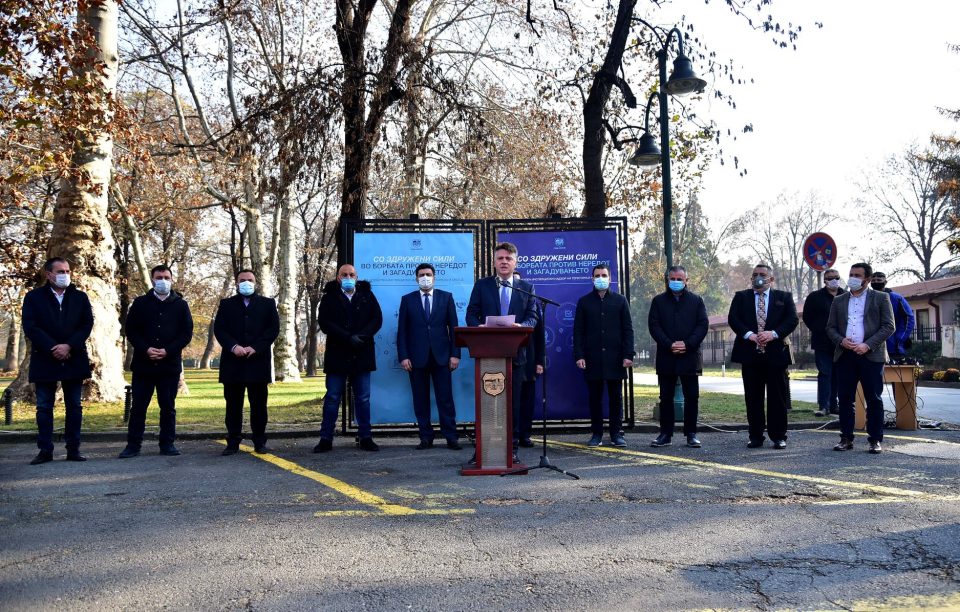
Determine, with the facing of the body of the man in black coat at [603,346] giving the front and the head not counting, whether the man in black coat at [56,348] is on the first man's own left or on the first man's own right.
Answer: on the first man's own right

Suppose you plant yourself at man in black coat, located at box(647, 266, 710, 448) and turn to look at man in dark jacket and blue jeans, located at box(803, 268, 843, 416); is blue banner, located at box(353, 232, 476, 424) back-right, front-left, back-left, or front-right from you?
back-left

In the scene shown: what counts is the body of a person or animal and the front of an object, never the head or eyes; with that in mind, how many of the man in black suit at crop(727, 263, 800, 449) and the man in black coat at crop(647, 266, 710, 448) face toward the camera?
2

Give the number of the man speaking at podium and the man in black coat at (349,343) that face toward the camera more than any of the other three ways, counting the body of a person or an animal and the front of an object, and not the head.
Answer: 2

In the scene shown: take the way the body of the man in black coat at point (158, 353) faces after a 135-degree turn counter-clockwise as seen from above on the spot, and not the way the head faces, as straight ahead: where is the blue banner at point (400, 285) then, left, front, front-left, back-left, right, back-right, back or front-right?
front-right

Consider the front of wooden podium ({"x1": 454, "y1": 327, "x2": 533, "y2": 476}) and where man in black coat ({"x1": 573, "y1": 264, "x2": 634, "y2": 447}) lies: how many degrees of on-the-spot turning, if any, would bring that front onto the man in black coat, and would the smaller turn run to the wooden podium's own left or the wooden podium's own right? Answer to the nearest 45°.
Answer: approximately 135° to the wooden podium's own left

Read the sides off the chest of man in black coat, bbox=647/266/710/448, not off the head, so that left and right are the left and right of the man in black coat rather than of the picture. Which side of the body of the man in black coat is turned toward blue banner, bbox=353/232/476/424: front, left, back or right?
right

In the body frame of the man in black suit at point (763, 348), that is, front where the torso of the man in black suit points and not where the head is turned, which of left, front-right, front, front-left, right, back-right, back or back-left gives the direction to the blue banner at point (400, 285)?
right
